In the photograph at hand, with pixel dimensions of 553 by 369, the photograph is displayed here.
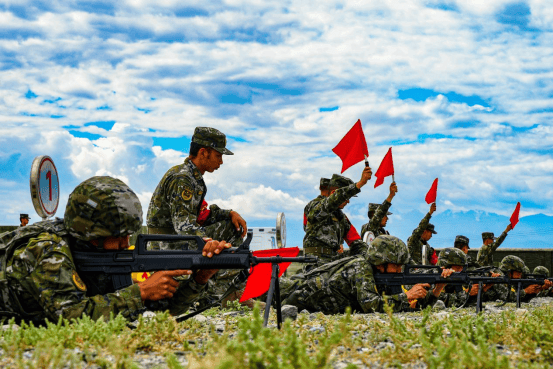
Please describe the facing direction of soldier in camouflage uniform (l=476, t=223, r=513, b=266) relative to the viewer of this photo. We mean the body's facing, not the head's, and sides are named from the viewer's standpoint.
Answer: facing away from the viewer and to the right of the viewer

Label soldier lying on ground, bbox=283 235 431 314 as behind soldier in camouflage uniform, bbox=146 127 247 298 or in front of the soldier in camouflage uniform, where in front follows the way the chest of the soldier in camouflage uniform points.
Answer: in front

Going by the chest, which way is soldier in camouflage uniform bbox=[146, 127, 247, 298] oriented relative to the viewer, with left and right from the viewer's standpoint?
facing to the right of the viewer

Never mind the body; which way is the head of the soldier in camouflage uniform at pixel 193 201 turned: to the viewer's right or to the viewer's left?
to the viewer's right

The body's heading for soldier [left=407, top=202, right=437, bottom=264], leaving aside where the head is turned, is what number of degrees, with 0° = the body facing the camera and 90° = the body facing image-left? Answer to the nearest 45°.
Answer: approximately 270°

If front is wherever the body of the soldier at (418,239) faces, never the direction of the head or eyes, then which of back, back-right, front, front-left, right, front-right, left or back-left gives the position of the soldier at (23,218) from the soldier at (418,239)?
back

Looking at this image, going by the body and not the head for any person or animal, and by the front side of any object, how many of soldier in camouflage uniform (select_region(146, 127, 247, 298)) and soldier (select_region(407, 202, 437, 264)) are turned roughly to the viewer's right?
2

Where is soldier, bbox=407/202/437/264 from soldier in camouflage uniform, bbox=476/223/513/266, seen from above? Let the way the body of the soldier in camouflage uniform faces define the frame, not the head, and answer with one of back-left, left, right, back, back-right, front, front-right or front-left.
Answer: back
